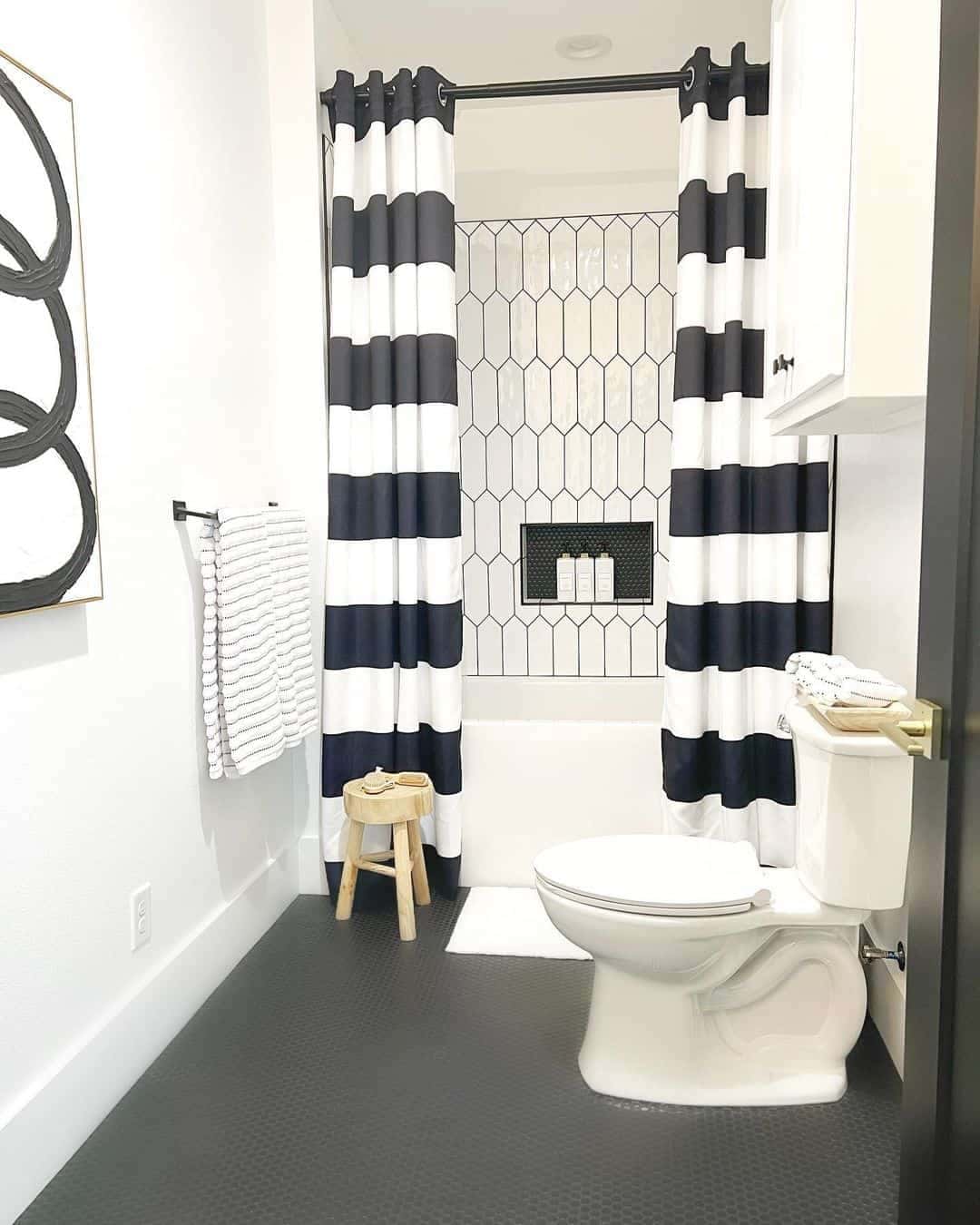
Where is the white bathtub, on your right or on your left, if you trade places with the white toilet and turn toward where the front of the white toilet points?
on your right

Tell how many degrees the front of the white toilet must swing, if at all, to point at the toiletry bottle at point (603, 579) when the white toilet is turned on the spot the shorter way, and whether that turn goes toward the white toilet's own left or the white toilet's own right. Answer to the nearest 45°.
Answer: approximately 90° to the white toilet's own right

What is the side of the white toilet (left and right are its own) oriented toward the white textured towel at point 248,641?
front

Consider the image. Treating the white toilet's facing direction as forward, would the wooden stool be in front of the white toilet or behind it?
in front

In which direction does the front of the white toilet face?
to the viewer's left

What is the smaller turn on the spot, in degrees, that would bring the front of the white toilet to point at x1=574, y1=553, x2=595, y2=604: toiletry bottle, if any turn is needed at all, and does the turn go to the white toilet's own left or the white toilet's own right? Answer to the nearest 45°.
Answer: approximately 90° to the white toilet's own right

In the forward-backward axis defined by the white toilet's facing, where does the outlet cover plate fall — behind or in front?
in front

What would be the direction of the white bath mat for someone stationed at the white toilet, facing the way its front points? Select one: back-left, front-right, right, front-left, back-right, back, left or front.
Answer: front-right

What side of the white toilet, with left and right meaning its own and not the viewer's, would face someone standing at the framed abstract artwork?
front

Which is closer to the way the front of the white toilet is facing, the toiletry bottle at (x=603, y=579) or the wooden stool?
the wooden stool
